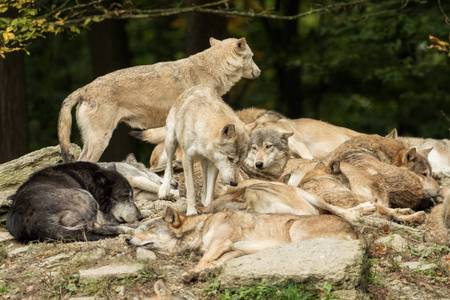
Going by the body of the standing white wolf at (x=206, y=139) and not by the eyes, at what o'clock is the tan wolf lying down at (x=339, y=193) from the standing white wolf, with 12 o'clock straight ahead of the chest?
The tan wolf lying down is roughly at 11 o'clock from the standing white wolf.

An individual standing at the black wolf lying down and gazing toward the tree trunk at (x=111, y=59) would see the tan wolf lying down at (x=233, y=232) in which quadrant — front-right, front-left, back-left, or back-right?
back-right

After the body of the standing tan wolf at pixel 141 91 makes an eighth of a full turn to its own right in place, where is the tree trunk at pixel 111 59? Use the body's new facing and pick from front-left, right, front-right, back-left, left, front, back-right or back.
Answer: back-left

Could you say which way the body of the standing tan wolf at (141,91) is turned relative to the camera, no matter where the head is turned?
to the viewer's right

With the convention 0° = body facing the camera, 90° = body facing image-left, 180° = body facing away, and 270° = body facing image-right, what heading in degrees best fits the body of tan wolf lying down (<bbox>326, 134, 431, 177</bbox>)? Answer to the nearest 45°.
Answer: approximately 270°

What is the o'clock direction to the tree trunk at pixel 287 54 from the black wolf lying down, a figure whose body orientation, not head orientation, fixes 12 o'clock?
The tree trunk is roughly at 10 o'clock from the black wolf lying down.

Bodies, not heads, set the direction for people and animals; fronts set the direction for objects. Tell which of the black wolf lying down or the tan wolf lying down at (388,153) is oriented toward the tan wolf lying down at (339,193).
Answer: the black wolf lying down

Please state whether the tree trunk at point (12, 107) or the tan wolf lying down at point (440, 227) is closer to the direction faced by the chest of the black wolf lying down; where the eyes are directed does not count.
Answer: the tan wolf lying down

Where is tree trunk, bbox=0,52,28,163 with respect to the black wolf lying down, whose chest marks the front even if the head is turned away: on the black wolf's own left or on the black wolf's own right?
on the black wolf's own left

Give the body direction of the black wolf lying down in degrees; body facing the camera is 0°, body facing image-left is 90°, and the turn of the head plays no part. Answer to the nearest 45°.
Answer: approximately 270°
